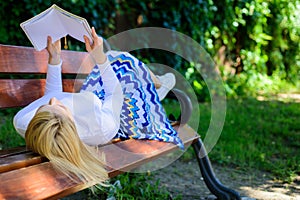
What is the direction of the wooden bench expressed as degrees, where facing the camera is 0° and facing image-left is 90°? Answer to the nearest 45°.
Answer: approximately 315°
